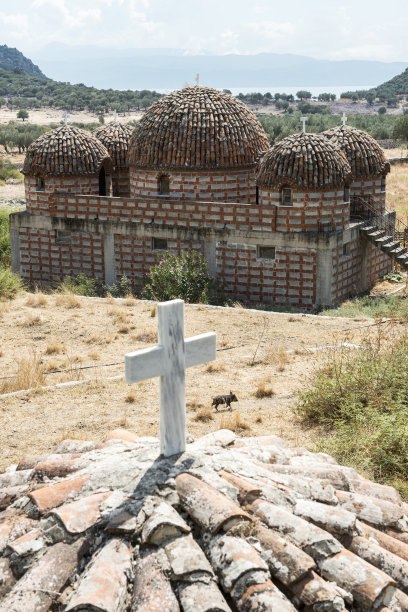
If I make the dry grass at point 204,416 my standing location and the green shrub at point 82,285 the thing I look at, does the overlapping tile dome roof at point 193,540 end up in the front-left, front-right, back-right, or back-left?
back-left

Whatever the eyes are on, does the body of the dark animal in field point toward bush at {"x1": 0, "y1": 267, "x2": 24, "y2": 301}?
no

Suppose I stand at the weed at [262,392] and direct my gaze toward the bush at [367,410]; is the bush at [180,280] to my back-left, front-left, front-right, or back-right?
back-left
